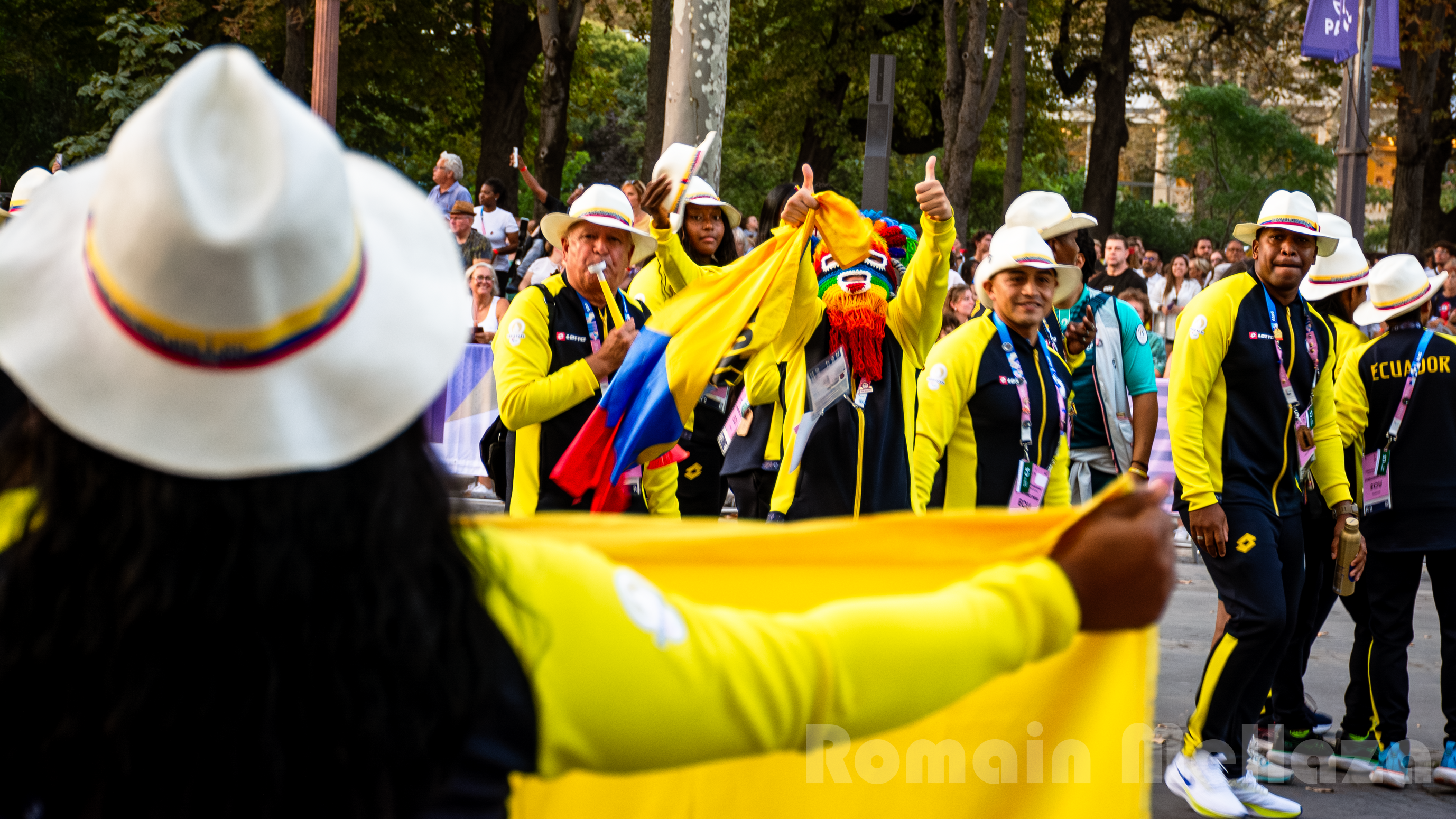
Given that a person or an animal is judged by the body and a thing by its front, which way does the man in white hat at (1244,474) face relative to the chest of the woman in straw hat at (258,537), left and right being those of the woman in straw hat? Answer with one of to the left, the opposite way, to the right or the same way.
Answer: the opposite way

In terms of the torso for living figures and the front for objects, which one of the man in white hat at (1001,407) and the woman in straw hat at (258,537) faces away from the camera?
the woman in straw hat

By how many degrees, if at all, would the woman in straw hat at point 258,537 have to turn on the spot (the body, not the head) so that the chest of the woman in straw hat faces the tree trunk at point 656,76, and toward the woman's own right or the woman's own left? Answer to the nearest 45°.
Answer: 0° — they already face it

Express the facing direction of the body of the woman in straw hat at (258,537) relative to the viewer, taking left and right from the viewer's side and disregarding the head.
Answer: facing away from the viewer

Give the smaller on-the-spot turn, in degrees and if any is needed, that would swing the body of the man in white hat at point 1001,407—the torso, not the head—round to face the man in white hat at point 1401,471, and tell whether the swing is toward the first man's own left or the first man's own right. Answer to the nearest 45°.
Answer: approximately 90° to the first man's own left

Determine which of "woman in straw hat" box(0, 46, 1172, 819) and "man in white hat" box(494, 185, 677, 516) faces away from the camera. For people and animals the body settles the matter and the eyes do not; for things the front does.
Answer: the woman in straw hat

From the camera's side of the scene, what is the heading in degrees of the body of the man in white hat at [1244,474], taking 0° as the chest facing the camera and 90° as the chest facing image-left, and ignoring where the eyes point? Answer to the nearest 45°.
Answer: approximately 315°

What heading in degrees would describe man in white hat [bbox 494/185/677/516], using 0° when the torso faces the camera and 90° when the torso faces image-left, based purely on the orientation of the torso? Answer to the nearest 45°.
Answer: approximately 315°

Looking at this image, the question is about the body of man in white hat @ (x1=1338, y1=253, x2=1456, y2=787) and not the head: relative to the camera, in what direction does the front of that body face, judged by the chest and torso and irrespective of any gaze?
away from the camera

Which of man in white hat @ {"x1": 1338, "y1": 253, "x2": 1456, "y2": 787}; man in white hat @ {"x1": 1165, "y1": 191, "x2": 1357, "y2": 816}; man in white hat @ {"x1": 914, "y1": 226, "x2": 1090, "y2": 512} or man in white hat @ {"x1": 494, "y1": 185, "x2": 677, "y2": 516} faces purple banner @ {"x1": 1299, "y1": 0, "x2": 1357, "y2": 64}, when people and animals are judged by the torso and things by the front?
man in white hat @ {"x1": 1338, "y1": 253, "x2": 1456, "y2": 787}

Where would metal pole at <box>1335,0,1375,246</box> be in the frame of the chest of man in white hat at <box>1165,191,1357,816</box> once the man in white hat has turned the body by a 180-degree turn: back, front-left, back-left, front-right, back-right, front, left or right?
front-right

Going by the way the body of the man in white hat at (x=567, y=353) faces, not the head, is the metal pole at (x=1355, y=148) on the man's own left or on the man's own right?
on the man's own left

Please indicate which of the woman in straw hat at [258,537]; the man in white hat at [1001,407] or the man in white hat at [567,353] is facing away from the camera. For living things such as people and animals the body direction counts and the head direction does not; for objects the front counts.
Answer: the woman in straw hat

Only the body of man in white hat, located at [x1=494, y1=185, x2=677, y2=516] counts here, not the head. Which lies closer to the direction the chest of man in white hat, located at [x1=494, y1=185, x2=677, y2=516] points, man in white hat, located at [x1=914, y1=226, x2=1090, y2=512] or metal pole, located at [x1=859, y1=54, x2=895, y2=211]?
the man in white hat
